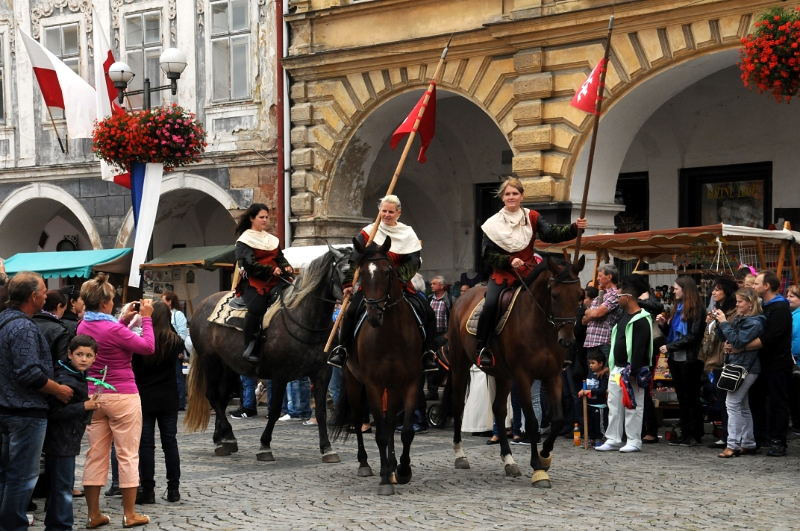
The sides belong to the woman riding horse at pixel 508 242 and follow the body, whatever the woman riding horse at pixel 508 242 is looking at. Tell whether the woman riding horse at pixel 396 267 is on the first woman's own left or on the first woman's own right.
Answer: on the first woman's own right

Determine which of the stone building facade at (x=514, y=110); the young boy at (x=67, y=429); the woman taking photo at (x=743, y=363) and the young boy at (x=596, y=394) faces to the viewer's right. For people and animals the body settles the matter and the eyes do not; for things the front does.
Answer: the young boy at (x=67, y=429)

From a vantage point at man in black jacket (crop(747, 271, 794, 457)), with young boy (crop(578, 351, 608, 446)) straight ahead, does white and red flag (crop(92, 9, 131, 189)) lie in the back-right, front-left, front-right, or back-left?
front-right

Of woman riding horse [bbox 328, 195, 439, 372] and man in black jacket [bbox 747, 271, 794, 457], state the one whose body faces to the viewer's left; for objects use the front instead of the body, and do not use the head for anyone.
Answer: the man in black jacket

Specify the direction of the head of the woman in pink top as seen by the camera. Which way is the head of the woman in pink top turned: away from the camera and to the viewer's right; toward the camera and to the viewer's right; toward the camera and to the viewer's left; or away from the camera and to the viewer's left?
away from the camera and to the viewer's right

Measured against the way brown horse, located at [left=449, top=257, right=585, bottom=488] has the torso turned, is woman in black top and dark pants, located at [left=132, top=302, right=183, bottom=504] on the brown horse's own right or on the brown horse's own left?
on the brown horse's own right

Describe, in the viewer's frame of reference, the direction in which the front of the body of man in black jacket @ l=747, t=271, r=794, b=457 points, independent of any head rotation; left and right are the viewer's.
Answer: facing to the left of the viewer

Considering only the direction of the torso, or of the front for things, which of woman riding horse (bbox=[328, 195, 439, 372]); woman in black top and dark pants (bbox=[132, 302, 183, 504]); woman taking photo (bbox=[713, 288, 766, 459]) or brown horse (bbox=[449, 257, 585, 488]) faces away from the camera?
woman in black top and dark pants (bbox=[132, 302, 183, 504])

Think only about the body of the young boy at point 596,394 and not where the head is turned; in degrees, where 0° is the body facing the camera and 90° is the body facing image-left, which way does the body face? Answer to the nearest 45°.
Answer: approximately 45°

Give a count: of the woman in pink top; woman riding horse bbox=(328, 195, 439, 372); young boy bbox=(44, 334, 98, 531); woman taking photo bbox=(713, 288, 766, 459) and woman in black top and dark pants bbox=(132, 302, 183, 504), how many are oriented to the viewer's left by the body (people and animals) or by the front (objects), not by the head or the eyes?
1

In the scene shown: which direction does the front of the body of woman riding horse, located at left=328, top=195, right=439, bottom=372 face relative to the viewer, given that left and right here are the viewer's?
facing the viewer

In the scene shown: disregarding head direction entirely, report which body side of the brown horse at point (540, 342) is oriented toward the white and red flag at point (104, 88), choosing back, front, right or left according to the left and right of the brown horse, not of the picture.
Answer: back

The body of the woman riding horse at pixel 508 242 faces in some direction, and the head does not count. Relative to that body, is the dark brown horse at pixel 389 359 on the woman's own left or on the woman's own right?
on the woman's own right

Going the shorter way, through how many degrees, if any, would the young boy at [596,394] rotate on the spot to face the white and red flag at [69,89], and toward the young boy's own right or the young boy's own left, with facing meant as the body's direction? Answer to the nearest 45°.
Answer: approximately 90° to the young boy's own right

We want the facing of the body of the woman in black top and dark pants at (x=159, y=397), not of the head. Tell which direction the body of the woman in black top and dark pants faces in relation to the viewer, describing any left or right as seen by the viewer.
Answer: facing away from the viewer

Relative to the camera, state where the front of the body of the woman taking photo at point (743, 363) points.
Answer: to the viewer's left
